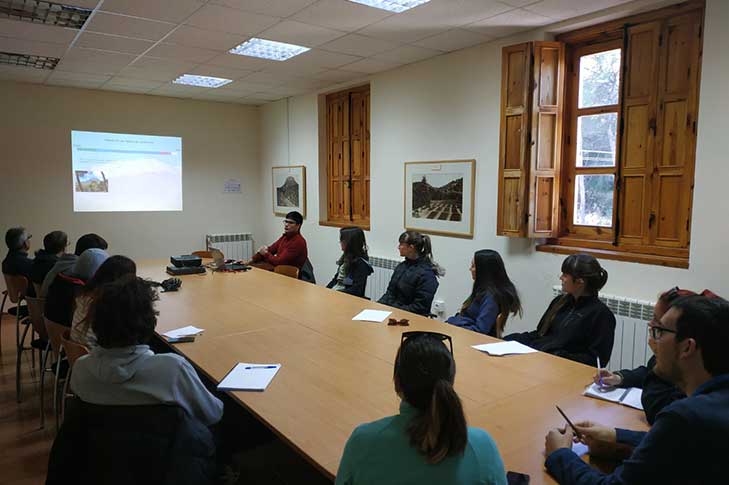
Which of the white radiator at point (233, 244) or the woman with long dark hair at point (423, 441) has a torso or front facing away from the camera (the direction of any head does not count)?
the woman with long dark hair

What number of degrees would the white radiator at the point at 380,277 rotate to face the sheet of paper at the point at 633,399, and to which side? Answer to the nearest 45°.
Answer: approximately 45° to its left

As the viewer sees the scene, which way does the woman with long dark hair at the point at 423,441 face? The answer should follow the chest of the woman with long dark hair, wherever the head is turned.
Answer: away from the camera

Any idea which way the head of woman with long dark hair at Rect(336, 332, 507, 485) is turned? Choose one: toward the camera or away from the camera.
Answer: away from the camera

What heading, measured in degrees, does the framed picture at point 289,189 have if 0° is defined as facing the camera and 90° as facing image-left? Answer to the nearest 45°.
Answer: approximately 45°

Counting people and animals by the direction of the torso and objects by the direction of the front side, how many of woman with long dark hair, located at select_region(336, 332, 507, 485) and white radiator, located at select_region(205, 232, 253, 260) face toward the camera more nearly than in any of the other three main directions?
1

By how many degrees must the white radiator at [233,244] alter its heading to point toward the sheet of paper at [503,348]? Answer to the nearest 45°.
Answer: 0° — it already faces it

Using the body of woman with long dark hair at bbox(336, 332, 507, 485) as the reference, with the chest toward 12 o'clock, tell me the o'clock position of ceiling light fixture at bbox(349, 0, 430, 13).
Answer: The ceiling light fixture is roughly at 12 o'clock from the woman with long dark hair.

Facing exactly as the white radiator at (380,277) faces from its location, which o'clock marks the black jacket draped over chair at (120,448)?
The black jacket draped over chair is roughly at 11 o'clock from the white radiator.

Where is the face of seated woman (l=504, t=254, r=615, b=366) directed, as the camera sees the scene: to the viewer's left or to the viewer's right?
to the viewer's left

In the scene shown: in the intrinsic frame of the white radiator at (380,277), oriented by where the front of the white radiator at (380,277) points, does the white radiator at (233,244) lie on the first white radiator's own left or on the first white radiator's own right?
on the first white radiator's own right
